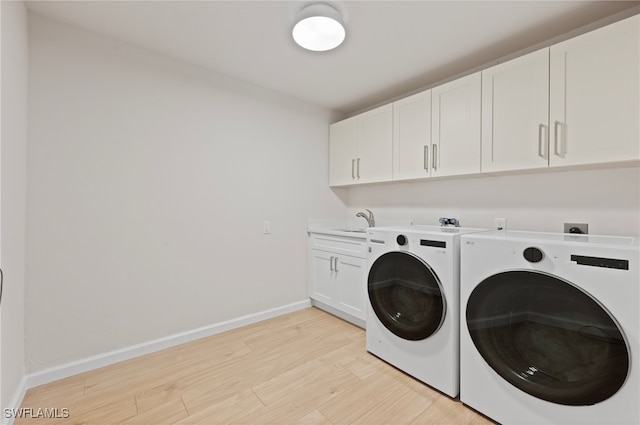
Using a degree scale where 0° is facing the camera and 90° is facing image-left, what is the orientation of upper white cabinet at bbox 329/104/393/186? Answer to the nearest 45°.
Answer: approximately 45°

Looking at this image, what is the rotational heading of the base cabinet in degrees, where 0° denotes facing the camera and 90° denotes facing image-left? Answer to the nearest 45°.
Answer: approximately 45°

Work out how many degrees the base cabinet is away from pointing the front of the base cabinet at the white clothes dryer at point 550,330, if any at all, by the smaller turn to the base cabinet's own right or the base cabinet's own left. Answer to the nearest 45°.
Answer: approximately 90° to the base cabinet's own left

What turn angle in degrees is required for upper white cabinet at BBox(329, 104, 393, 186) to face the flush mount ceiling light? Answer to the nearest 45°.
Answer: approximately 45° to its left
